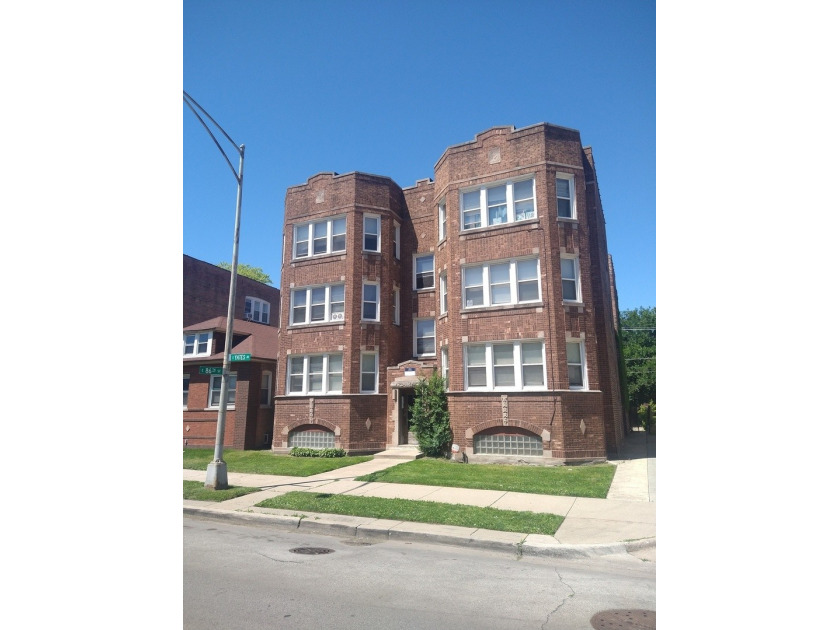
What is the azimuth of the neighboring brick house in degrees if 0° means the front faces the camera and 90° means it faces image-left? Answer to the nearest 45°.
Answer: approximately 45°

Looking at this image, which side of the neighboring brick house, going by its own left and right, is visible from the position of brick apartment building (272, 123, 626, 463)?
left

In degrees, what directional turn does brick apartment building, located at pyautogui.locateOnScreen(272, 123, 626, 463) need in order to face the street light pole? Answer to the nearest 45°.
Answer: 0° — it already faces it

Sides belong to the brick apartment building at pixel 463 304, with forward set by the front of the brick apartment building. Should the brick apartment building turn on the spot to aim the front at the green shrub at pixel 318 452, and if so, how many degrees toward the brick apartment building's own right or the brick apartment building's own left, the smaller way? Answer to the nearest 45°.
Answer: approximately 45° to the brick apartment building's own right

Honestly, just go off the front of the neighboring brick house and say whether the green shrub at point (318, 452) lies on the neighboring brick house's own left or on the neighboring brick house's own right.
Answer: on the neighboring brick house's own left

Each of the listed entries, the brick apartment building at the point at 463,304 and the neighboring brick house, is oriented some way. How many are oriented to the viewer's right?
0

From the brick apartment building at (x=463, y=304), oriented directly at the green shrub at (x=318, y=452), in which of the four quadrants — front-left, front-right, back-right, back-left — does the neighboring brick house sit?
front-right

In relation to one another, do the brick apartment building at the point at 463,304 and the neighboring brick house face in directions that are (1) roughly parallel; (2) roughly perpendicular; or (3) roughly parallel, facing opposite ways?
roughly parallel

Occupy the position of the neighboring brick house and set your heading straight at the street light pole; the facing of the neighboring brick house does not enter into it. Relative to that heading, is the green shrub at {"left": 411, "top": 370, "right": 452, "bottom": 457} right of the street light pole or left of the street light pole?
left

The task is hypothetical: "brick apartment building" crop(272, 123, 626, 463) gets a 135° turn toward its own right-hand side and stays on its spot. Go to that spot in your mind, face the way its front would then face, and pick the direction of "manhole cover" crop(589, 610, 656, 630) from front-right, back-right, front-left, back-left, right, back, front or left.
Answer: back

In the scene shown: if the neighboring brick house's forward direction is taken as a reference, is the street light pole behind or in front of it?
in front

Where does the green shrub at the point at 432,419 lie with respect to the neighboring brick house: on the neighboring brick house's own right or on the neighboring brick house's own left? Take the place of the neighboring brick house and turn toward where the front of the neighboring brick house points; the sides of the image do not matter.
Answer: on the neighboring brick house's own left

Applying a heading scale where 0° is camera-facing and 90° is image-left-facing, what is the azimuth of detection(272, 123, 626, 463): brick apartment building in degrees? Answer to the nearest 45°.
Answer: approximately 45°

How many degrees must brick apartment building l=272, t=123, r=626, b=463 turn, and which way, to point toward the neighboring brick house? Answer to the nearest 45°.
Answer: approximately 90° to its right
